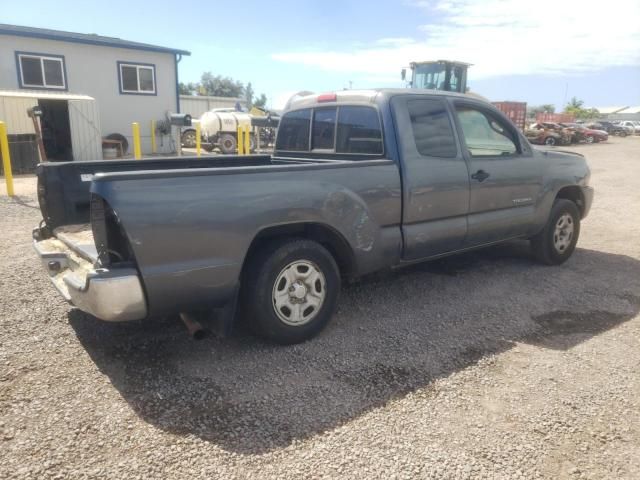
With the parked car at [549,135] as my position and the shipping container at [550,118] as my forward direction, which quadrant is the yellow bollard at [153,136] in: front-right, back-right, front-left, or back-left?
back-left

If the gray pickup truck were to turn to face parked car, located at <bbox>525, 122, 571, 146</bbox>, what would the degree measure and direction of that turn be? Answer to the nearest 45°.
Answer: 0° — it already faces it

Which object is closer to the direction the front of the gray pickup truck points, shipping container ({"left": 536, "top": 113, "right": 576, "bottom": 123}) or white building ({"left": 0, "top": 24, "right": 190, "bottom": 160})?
the shipping container

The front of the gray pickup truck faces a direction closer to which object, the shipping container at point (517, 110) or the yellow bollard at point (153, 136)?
the shipping container

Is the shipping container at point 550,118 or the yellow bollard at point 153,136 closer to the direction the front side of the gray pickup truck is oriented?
the shipping container

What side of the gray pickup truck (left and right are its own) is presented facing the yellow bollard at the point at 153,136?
left

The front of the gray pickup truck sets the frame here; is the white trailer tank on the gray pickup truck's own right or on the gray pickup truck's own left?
on the gray pickup truck's own left

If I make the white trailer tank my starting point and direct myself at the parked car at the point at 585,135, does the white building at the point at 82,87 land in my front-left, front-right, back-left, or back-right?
back-right

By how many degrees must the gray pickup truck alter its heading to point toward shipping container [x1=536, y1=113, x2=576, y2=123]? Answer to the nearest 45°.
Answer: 0° — it already faces it

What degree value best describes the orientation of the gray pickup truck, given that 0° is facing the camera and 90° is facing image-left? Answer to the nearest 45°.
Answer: approximately 225°

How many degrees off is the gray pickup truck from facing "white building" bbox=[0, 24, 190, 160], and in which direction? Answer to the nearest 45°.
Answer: approximately 90° to its left

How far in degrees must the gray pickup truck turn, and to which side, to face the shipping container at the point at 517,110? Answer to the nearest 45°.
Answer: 0° — it already faces it

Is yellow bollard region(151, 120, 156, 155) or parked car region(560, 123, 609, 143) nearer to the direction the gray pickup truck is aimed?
the parked car

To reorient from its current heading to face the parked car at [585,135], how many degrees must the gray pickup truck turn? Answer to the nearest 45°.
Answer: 0° — it already faces it
